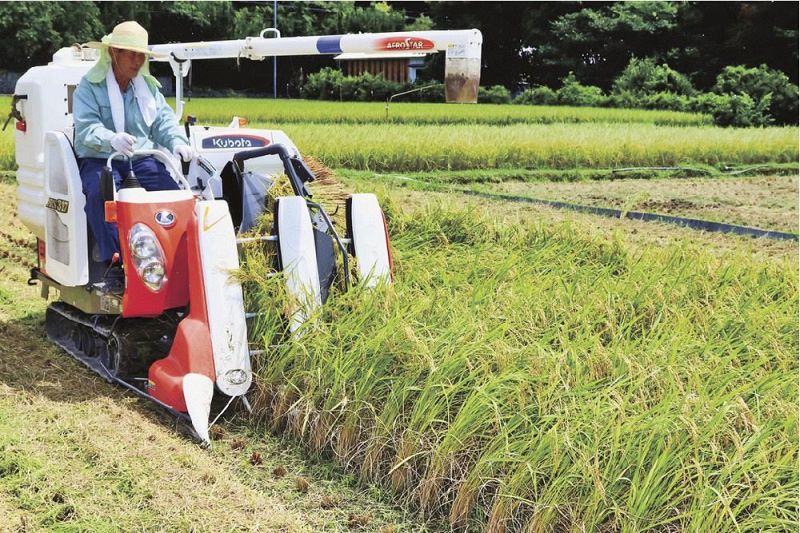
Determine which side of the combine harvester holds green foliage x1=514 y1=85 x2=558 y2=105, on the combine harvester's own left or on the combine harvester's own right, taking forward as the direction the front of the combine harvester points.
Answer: on the combine harvester's own left

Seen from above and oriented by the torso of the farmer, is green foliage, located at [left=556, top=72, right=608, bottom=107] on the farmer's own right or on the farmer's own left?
on the farmer's own left
